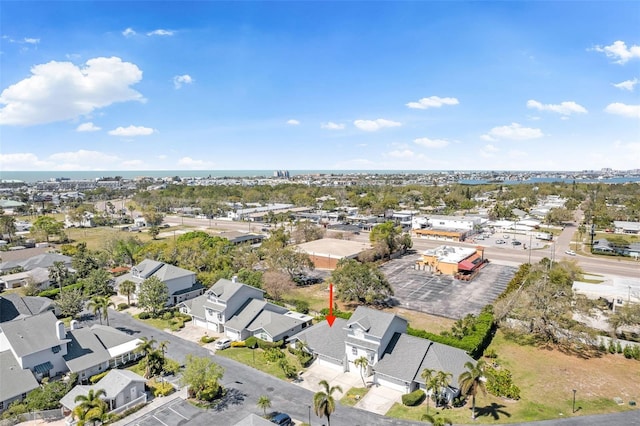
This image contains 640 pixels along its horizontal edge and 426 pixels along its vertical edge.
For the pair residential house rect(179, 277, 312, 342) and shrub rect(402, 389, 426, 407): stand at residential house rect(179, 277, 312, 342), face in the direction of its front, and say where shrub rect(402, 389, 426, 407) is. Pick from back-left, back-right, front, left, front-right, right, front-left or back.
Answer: left

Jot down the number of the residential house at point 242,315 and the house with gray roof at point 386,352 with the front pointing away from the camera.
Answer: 0

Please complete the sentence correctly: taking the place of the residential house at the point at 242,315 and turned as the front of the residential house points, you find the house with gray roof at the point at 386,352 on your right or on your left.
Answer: on your left

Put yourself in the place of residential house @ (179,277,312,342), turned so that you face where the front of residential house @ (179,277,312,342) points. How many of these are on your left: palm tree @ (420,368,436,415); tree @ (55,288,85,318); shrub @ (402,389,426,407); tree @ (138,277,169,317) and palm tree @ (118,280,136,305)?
2

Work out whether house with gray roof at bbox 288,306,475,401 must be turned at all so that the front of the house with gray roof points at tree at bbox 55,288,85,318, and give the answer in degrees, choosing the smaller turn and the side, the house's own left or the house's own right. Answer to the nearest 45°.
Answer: approximately 45° to the house's own right

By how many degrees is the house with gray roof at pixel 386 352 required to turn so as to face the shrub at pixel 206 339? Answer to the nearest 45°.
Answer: approximately 45° to its right

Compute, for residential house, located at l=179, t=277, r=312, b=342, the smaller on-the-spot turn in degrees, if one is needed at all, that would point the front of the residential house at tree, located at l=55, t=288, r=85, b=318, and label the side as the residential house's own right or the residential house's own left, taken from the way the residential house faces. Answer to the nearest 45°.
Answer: approximately 45° to the residential house's own right

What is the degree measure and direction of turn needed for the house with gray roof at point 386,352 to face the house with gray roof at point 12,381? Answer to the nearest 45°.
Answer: approximately 45° to its right

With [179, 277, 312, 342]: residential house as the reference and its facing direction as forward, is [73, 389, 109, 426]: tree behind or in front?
in front

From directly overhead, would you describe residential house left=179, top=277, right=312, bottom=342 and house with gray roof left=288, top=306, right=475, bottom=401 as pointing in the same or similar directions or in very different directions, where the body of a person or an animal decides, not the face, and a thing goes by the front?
same or similar directions

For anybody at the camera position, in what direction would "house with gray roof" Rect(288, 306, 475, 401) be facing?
facing the viewer and to the left of the viewer

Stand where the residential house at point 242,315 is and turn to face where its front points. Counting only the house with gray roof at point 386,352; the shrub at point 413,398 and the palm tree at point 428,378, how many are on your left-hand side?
3

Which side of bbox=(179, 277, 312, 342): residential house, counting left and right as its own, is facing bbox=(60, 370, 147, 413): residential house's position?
front

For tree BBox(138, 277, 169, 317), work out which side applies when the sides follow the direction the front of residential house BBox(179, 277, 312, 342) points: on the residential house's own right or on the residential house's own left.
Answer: on the residential house's own right

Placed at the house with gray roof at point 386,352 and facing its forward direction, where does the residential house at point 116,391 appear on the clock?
The residential house is roughly at 1 o'clock from the house with gray roof.
